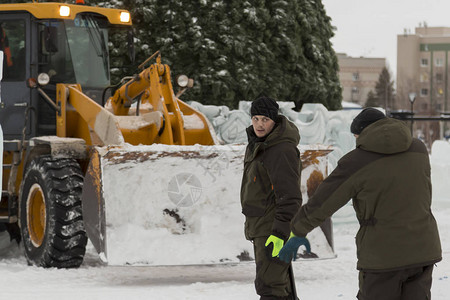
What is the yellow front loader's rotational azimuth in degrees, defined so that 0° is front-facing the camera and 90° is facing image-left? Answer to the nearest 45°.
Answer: approximately 315°

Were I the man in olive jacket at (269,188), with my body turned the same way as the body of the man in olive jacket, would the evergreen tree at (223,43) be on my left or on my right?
on my right

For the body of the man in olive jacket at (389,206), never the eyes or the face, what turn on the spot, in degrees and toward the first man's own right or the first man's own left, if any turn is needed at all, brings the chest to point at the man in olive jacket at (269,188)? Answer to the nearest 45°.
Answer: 0° — they already face them

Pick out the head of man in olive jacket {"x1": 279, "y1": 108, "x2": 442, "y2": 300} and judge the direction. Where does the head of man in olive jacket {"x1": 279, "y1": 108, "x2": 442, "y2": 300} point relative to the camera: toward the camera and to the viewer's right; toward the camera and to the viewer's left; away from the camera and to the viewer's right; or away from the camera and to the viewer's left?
away from the camera and to the viewer's left

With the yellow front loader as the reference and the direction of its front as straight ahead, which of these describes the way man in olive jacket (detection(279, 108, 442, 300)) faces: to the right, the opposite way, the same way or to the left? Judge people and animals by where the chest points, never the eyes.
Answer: the opposite way

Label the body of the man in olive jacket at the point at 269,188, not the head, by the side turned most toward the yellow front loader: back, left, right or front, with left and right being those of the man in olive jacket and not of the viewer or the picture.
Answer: right

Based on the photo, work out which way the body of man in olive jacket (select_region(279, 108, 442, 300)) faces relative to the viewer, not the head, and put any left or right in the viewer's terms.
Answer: facing away from the viewer and to the left of the viewer

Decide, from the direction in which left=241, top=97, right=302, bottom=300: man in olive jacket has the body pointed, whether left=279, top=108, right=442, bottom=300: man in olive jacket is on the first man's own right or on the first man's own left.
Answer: on the first man's own left
